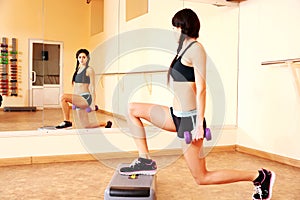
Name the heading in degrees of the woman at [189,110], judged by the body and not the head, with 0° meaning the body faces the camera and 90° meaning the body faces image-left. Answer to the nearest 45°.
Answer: approximately 90°
